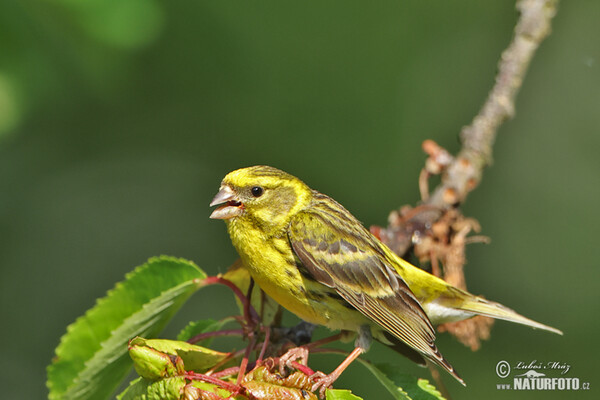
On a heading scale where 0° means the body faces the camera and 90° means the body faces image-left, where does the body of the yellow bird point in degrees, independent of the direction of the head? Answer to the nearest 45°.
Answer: approximately 90°
